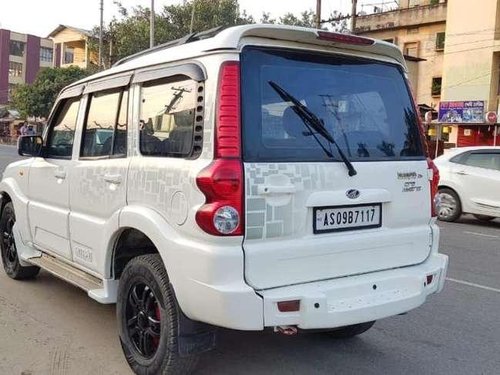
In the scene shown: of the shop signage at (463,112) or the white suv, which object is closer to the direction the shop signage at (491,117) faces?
the white suv

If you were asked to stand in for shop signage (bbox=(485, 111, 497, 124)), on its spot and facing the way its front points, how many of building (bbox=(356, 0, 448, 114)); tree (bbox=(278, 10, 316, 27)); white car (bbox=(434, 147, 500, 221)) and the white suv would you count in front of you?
2

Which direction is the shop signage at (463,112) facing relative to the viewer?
toward the camera

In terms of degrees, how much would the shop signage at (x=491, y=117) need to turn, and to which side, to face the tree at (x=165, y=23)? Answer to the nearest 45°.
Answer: approximately 90° to its right

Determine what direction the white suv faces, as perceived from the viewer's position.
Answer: facing away from the viewer and to the left of the viewer

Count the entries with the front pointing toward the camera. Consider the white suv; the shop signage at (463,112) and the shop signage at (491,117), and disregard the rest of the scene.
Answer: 2

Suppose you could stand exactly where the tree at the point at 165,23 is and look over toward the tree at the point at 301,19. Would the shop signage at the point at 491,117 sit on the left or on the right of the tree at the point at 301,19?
right

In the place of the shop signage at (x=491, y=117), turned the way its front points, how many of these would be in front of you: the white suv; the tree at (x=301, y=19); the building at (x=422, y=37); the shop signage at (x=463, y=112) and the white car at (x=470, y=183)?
2

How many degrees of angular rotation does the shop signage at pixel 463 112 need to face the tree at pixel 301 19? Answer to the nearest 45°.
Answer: approximately 135° to its right

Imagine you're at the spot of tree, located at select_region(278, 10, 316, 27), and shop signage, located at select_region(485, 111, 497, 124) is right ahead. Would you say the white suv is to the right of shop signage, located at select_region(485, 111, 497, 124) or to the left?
right

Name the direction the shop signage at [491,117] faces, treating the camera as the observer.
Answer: facing the viewer

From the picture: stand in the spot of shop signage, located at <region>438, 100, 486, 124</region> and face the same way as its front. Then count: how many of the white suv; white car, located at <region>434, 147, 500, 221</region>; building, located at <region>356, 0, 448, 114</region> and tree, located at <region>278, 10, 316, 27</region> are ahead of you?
2

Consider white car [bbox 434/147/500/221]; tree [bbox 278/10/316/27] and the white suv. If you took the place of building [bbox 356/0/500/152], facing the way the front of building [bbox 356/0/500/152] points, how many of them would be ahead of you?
2

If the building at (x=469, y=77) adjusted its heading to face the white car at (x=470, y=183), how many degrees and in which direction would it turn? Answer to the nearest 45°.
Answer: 0° — it already faces it

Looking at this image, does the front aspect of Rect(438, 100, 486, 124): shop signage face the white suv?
yes

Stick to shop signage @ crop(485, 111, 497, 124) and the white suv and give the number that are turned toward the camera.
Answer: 1
